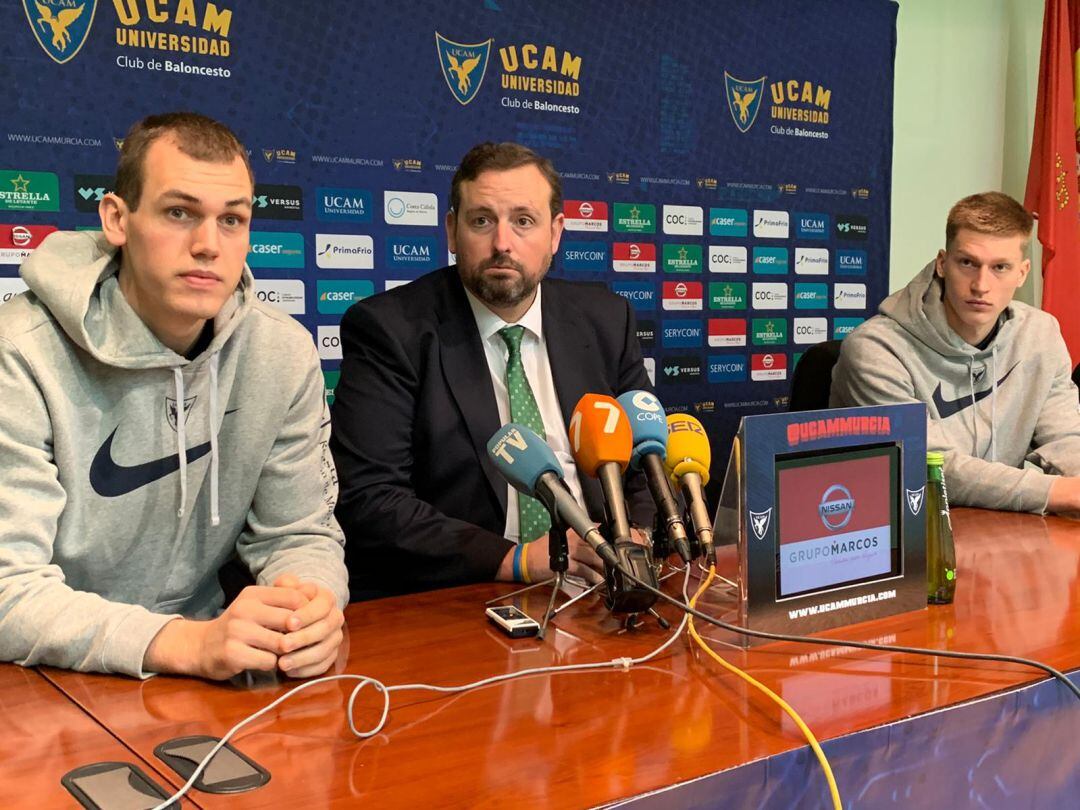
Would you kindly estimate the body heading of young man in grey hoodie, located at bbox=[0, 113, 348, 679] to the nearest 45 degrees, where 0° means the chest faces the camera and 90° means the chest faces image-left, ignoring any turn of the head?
approximately 315°

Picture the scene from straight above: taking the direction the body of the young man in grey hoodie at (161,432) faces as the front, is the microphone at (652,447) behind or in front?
in front

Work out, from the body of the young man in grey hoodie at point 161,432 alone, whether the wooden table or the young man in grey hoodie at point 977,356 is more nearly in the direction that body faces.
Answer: the wooden table

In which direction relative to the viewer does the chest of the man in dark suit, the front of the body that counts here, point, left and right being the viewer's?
facing the viewer and to the right of the viewer

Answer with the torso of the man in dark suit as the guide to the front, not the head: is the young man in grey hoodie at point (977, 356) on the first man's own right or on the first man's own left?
on the first man's own left

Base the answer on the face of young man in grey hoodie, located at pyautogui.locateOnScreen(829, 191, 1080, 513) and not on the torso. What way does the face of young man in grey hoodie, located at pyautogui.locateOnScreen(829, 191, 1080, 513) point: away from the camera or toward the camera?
toward the camera

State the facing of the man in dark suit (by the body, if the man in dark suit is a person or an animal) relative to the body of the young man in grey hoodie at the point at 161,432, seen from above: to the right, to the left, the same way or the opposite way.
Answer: the same way

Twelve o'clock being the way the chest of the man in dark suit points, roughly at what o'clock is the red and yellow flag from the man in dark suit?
The red and yellow flag is roughly at 9 o'clock from the man in dark suit.

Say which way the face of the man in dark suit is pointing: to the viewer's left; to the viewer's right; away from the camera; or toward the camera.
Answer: toward the camera

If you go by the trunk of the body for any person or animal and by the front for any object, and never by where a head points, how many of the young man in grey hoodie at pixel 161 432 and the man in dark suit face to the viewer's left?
0

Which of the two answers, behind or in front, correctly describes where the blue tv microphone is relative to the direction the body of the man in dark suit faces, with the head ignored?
in front
